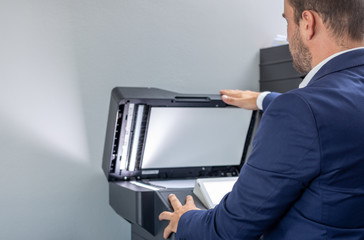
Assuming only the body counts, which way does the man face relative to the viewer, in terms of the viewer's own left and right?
facing away from the viewer and to the left of the viewer

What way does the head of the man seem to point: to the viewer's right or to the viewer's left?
to the viewer's left

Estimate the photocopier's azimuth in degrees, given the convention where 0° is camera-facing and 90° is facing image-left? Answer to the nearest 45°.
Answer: approximately 315°

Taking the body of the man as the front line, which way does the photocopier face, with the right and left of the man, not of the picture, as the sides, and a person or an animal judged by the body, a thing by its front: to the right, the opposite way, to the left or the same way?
the opposite way

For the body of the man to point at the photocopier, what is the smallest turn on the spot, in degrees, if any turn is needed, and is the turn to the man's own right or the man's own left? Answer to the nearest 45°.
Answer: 0° — they already face it
